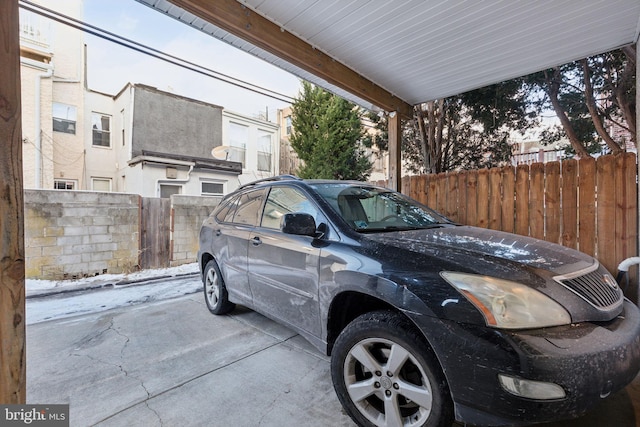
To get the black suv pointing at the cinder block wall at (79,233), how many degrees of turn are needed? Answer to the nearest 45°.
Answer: approximately 135° to its right

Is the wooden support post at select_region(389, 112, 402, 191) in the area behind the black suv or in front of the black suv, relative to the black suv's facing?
behind

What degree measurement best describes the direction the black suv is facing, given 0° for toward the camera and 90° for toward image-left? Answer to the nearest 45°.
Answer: approximately 315°

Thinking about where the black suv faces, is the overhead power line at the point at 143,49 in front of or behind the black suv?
behind

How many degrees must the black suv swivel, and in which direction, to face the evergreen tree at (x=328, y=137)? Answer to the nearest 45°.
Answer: approximately 135° to its left

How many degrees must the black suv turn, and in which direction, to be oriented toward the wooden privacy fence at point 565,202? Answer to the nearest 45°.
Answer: approximately 90° to its left

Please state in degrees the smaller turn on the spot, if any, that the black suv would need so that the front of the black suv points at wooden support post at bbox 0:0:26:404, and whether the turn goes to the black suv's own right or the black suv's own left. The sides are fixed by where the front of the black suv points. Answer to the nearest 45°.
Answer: approximately 90° to the black suv's own right

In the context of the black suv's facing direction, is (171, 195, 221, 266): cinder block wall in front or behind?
behind
